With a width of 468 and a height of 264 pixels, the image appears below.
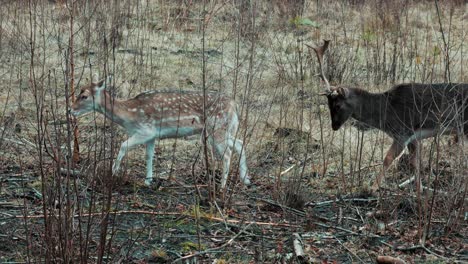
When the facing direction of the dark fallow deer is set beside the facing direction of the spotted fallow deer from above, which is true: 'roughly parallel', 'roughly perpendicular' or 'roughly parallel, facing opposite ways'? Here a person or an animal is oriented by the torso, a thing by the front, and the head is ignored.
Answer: roughly parallel

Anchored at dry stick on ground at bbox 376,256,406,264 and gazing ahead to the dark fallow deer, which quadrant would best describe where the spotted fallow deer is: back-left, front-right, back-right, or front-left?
front-left

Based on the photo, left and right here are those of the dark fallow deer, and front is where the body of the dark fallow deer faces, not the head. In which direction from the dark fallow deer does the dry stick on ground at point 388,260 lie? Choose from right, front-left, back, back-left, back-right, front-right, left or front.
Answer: left

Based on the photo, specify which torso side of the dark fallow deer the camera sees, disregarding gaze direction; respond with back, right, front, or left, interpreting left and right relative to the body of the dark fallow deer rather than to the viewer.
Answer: left

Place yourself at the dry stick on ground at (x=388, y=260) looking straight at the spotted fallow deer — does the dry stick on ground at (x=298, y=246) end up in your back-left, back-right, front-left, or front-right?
front-left

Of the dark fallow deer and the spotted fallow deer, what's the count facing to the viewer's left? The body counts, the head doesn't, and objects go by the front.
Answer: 2

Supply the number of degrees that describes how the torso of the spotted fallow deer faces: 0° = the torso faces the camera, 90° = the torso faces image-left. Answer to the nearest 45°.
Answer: approximately 90°

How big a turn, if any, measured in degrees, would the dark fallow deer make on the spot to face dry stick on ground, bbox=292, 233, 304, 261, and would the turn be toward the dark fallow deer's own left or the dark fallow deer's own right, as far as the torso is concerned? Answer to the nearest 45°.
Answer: approximately 90° to the dark fallow deer's own left

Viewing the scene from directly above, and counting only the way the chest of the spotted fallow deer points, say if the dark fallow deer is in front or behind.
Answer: behind
